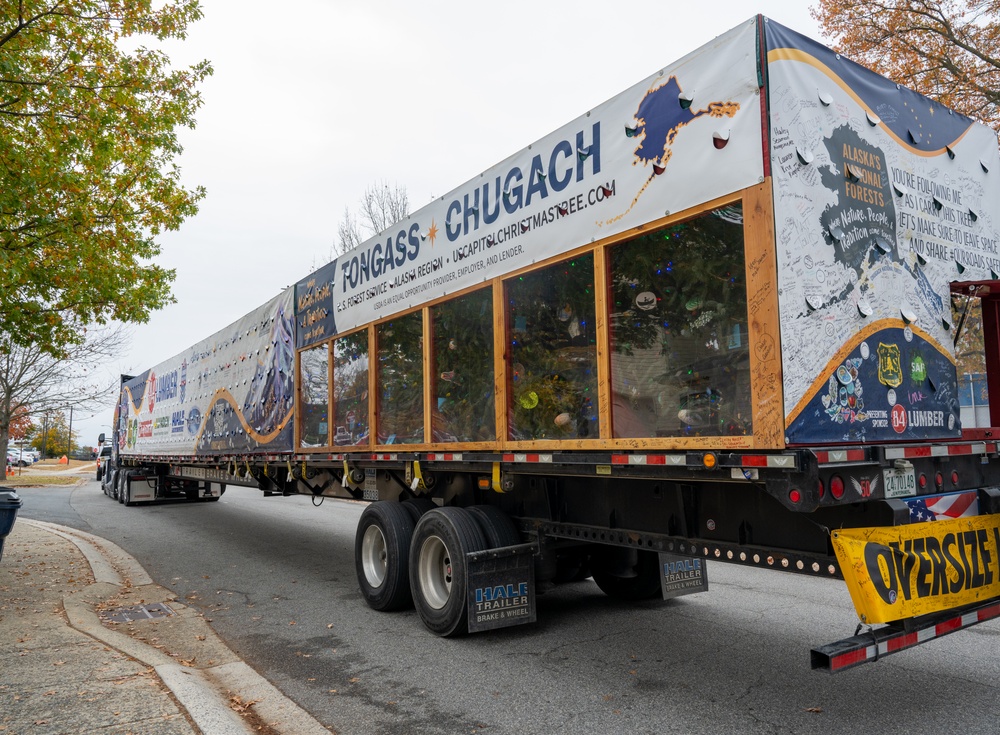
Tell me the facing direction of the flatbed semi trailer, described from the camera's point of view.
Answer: facing away from the viewer and to the left of the viewer

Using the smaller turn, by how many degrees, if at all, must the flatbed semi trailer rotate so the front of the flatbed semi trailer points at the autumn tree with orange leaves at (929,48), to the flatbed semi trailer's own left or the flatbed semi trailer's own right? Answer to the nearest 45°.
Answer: approximately 90° to the flatbed semi trailer's own right
